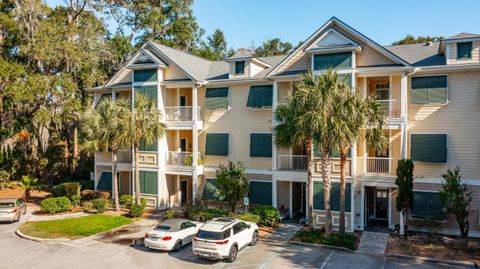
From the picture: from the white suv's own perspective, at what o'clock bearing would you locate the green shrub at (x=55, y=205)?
The green shrub is roughly at 9 o'clock from the white suv.

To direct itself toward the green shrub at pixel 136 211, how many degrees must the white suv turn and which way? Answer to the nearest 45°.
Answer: approximately 90° to its left

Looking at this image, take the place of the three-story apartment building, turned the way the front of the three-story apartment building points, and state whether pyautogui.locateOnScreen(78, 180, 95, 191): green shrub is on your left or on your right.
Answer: on your right

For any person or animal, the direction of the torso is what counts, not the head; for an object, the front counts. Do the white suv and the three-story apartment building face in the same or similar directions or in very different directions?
very different directions

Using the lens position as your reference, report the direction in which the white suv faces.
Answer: facing away from the viewer and to the right of the viewer

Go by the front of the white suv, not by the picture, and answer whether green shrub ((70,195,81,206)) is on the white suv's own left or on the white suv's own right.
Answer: on the white suv's own left

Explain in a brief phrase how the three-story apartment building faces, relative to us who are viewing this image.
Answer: facing the viewer and to the left of the viewer

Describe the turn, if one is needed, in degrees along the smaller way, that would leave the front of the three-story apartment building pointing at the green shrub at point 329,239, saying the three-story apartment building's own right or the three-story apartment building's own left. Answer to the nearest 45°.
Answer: approximately 45° to the three-story apartment building's own left

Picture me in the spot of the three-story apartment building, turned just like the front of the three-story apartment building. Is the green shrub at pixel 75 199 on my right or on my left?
on my right

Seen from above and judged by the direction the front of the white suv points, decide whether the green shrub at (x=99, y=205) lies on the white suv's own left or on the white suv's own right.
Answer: on the white suv's own left

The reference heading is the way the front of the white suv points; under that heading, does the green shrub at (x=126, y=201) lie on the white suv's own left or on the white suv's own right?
on the white suv's own left
